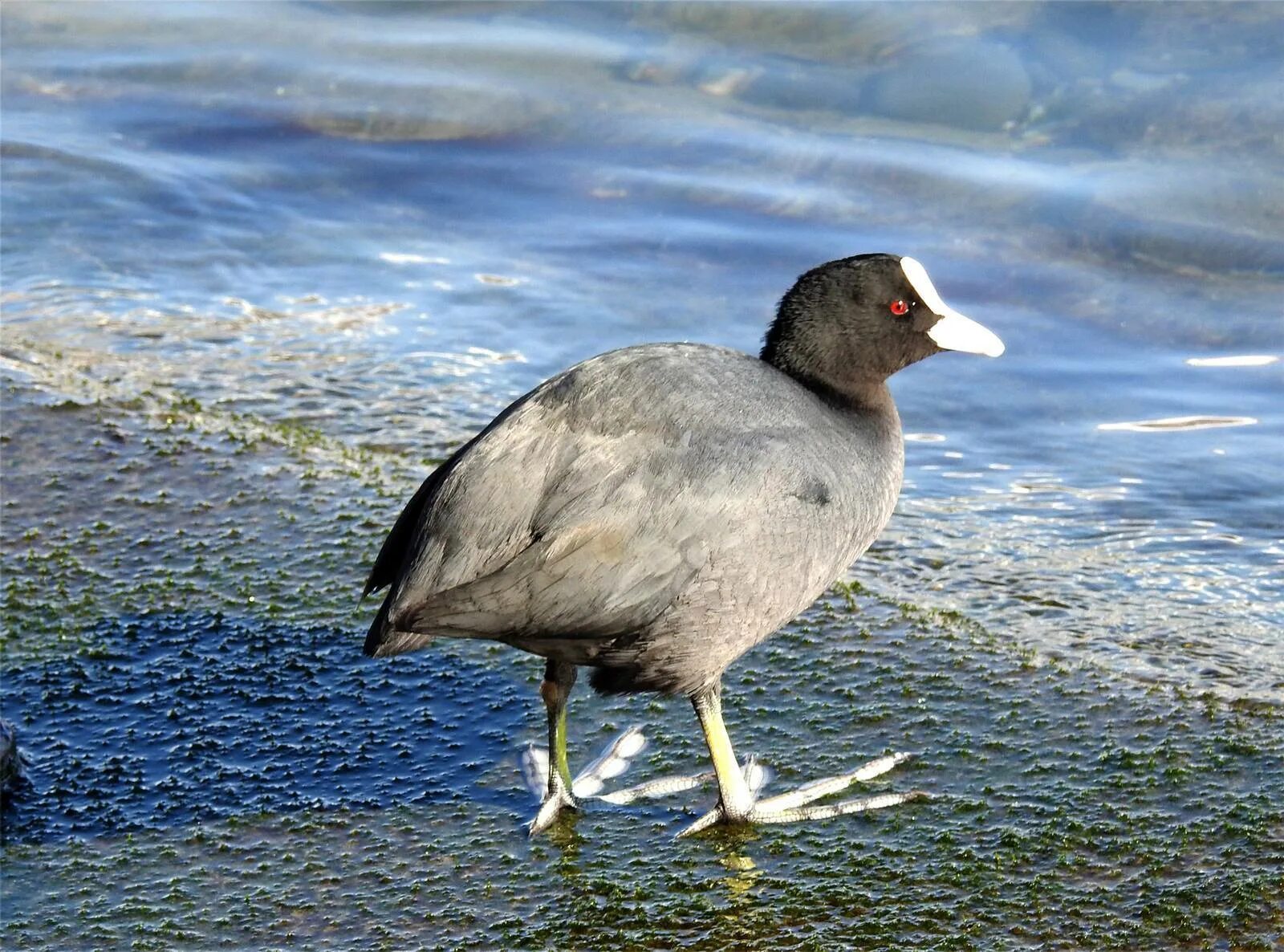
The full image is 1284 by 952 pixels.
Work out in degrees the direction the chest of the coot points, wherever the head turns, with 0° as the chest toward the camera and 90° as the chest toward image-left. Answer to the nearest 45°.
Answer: approximately 270°
